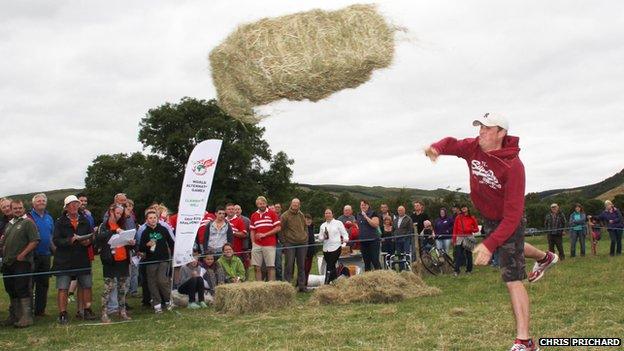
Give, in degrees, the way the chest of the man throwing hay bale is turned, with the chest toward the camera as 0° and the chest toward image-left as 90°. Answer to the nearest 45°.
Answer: approximately 45°

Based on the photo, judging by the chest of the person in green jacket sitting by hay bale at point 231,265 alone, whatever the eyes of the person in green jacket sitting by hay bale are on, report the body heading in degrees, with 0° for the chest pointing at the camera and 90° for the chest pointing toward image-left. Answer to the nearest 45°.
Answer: approximately 0°

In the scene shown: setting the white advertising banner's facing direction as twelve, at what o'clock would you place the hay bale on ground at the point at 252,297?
The hay bale on ground is roughly at 11 o'clock from the white advertising banner.

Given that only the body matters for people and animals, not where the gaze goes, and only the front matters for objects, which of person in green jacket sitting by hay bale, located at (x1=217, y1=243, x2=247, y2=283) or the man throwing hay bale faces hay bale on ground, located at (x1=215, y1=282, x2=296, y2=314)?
the person in green jacket sitting by hay bale

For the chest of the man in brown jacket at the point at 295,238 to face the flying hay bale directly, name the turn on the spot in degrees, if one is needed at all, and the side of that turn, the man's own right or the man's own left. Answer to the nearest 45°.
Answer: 0° — they already face it

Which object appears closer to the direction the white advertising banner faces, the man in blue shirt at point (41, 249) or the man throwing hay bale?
the man throwing hay bale

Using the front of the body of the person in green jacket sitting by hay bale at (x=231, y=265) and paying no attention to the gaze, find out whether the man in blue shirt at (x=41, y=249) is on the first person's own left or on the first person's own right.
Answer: on the first person's own right

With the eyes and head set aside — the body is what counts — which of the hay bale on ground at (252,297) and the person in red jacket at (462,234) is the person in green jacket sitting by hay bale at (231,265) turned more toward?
the hay bale on ground
